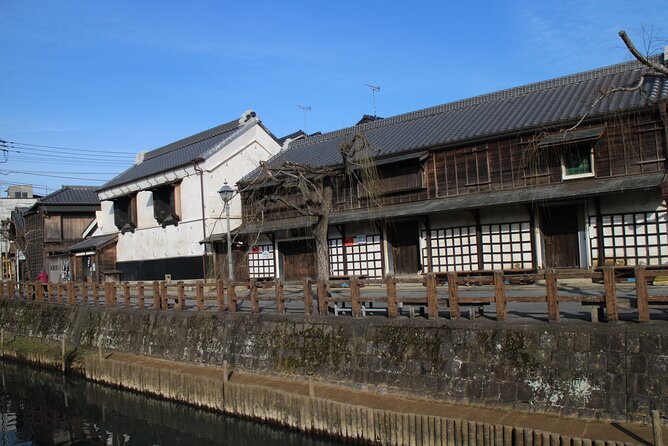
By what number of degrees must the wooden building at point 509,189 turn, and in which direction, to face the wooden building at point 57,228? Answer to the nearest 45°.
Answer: approximately 90° to its right

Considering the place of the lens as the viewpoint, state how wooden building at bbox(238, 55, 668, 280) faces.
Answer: facing the viewer and to the left of the viewer

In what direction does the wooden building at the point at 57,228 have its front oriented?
toward the camera

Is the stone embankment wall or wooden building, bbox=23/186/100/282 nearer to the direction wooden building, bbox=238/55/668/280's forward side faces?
the stone embankment wall

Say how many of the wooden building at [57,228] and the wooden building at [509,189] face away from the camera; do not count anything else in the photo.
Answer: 0

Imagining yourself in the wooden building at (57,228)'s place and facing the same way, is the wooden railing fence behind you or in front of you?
in front

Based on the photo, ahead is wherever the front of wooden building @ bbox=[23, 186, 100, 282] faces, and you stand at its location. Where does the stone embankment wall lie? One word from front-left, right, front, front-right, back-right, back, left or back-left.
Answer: front

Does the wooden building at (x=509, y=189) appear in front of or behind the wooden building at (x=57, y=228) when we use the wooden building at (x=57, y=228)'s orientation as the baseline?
in front
